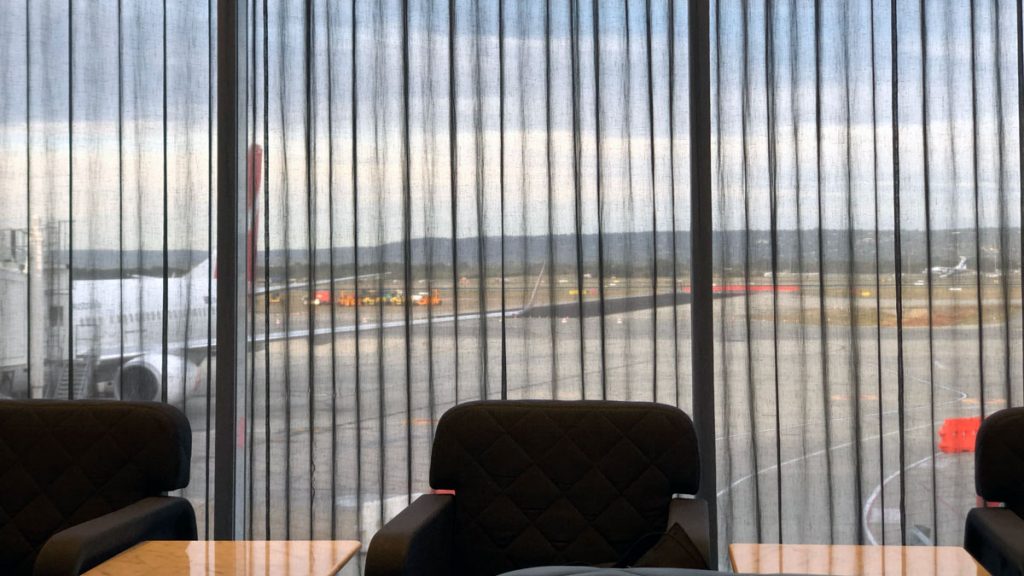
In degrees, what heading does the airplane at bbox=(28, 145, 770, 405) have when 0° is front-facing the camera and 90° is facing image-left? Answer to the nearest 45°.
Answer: approximately 45°

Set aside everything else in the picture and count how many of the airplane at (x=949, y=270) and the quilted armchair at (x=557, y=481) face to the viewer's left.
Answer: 1

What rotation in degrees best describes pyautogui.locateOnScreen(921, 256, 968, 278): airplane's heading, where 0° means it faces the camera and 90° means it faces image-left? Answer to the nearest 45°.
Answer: approximately 90°

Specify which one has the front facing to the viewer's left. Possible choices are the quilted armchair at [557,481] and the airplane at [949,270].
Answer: the airplane
